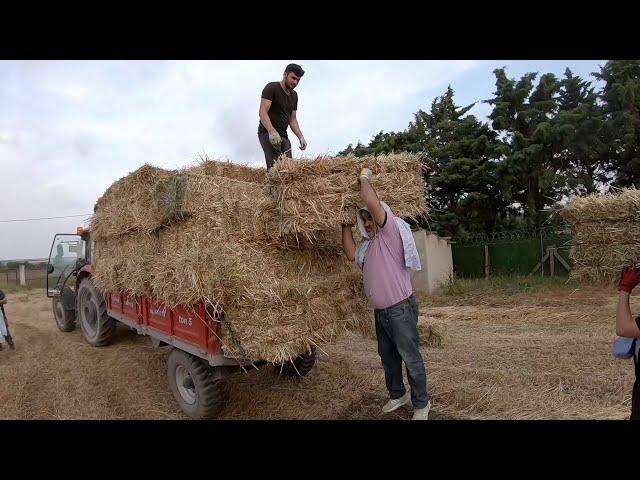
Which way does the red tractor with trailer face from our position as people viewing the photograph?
facing away from the viewer and to the left of the viewer

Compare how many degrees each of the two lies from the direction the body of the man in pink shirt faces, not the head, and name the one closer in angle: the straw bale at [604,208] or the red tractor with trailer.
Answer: the red tractor with trailer

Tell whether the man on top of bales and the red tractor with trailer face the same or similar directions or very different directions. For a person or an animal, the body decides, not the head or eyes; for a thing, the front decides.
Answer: very different directions

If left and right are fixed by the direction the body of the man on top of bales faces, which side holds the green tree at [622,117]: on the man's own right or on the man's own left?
on the man's own left
